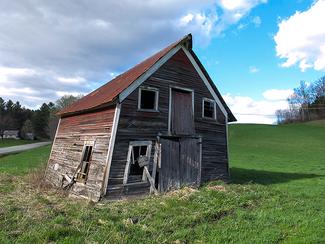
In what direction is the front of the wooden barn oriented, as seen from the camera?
facing the viewer and to the right of the viewer
